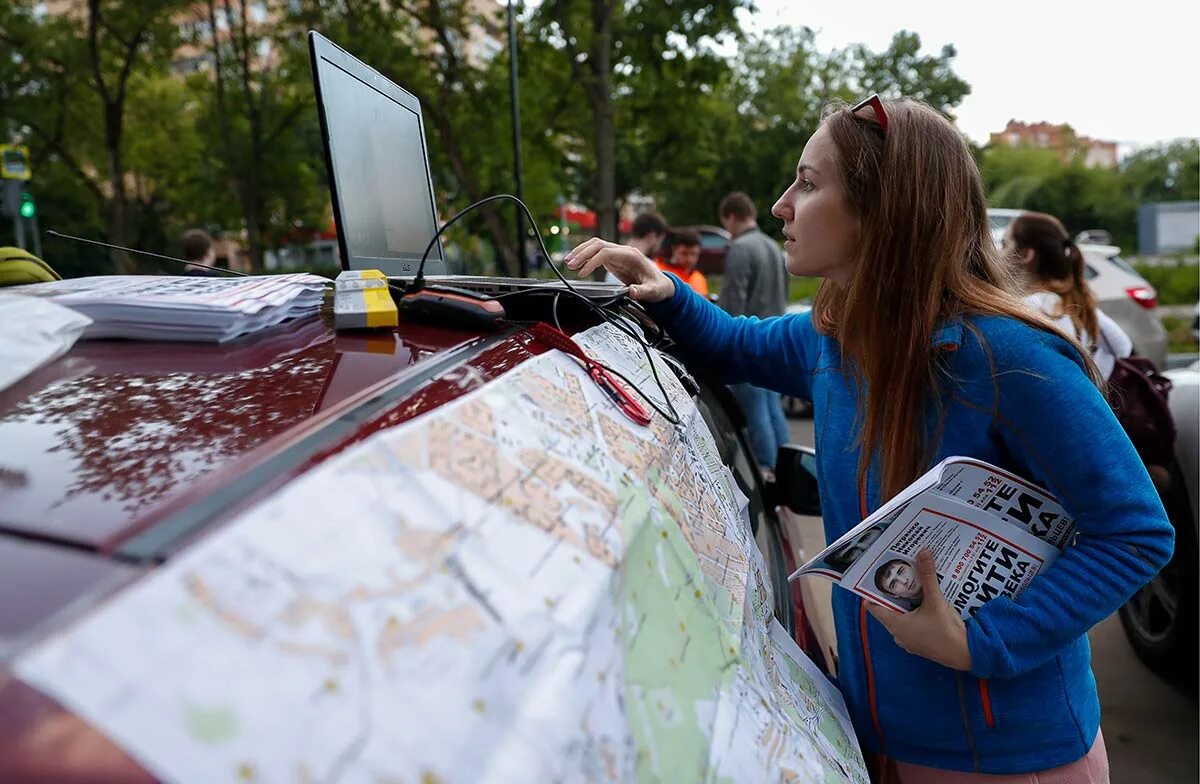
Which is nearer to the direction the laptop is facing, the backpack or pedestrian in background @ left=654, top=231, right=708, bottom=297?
the backpack

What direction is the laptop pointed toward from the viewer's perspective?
to the viewer's right

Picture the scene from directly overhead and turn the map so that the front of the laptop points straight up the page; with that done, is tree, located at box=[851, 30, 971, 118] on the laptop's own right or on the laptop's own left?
on the laptop's own left

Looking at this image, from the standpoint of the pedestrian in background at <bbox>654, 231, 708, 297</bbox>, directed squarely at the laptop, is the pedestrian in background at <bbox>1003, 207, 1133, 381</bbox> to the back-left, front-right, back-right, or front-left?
front-left

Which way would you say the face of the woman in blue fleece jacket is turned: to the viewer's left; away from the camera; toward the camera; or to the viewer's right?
to the viewer's left

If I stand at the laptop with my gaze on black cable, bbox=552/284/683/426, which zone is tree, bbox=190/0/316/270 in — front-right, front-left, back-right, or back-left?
back-left

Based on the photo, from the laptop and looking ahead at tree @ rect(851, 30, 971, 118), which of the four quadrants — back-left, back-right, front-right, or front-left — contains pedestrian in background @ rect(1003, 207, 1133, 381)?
front-right

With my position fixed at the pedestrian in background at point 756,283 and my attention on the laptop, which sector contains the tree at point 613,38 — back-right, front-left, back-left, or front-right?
back-right

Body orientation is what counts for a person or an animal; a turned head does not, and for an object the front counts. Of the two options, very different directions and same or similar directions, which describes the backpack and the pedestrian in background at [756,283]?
very different directions

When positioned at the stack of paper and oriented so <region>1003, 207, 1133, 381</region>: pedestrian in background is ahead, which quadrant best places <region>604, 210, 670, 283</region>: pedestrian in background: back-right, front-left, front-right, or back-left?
front-left
